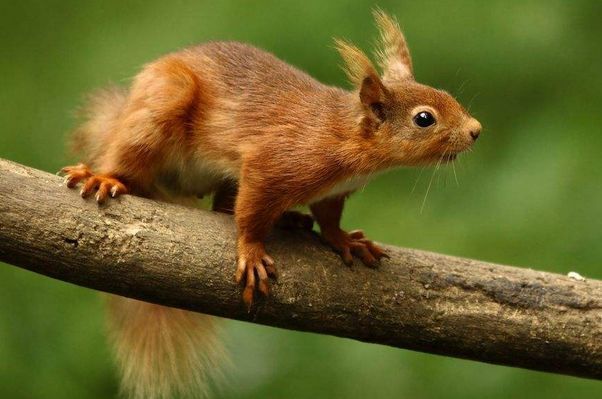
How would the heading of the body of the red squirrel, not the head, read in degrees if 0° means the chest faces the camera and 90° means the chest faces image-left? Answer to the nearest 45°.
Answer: approximately 270°
